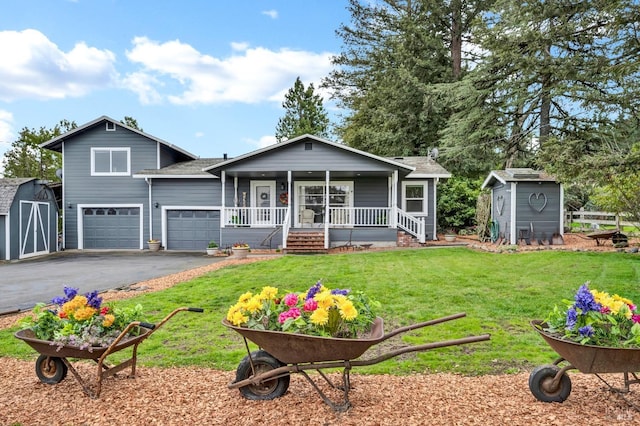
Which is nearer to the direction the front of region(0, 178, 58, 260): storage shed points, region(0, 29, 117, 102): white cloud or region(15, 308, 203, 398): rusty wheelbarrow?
the rusty wheelbarrow

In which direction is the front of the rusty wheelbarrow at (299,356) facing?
to the viewer's left

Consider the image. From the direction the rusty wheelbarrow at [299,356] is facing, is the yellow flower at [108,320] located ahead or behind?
ahead

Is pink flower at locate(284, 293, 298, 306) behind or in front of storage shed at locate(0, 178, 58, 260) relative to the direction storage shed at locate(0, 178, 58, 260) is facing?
in front

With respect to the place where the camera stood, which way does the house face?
facing the viewer

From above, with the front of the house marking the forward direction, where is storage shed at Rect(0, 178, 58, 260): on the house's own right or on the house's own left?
on the house's own right

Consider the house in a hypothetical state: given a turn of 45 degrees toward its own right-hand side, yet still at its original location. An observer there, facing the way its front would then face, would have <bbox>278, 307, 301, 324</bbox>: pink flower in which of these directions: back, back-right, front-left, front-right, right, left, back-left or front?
front-left

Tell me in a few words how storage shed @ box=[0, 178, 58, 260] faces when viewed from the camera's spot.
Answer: facing the viewer and to the right of the viewer

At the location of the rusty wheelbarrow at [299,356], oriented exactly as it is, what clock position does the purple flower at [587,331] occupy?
The purple flower is roughly at 6 o'clock from the rusty wheelbarrow.

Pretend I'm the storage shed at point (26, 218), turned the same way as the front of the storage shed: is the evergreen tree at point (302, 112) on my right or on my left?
on my left

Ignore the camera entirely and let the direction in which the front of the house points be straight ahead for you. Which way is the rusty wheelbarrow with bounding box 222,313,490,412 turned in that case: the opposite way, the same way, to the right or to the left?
to the right

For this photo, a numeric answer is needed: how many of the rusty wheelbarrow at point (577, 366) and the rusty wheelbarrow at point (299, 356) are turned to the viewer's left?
2

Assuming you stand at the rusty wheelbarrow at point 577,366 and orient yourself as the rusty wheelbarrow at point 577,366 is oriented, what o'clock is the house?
The house is roughly at 1 o'clock from the rusty wheelbarrow.

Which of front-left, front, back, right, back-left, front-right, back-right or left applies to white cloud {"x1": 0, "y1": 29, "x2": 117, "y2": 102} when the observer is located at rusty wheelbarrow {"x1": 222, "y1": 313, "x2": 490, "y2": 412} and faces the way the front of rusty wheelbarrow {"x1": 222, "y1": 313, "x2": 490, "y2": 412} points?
front-right

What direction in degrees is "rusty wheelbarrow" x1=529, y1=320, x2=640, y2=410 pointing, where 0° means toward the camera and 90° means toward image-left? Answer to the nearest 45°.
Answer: approximately 90°
